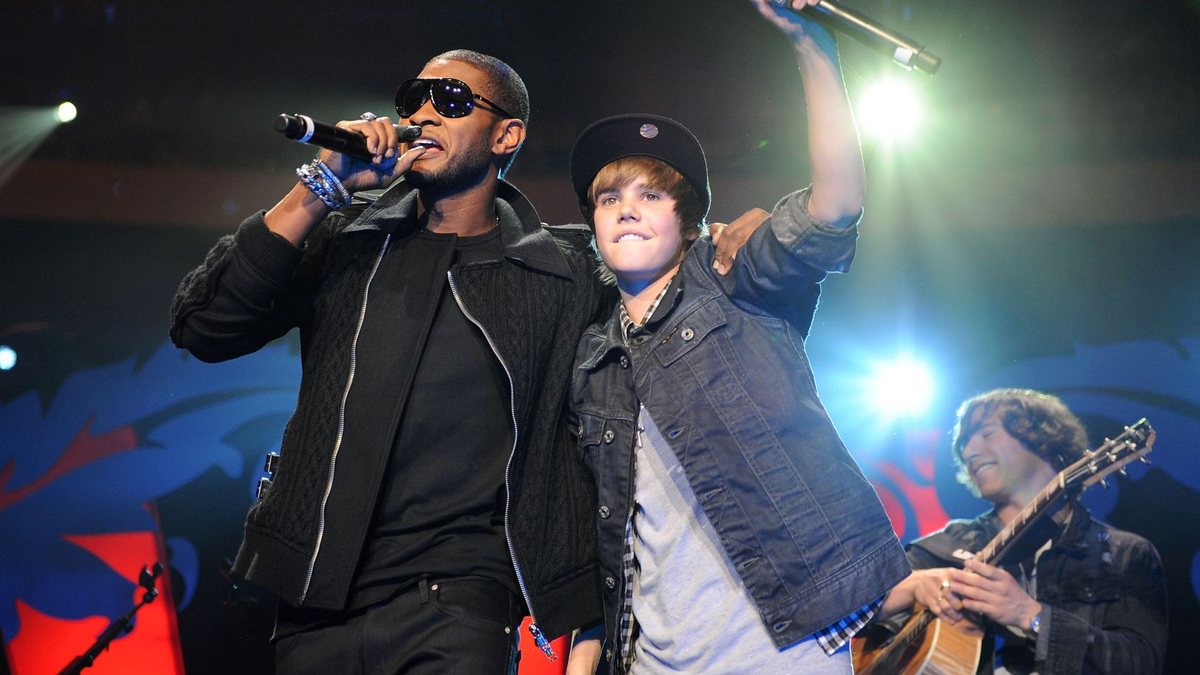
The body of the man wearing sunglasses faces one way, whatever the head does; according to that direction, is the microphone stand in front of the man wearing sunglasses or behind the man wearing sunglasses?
behind

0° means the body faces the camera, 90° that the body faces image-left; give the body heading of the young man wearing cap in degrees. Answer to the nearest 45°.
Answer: approximately 45°

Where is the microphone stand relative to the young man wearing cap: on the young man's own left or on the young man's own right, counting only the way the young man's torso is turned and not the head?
on the young man's own right

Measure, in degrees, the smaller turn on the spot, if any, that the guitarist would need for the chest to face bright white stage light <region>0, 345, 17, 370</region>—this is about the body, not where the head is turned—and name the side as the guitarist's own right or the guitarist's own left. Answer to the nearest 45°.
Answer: approximately 45° to the guitarist's own right

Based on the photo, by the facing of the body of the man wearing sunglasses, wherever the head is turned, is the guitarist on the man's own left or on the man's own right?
on the man's own left

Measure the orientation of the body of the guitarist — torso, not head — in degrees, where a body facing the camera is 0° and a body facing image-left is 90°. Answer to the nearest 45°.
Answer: approximately 45°

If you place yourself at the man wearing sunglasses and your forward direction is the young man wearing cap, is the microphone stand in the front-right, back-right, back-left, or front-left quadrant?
back-left

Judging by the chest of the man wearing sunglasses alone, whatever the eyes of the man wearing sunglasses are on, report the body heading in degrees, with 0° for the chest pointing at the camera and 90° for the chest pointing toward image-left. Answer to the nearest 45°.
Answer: approximately 0°
